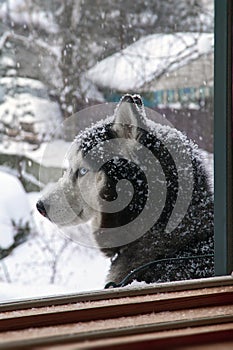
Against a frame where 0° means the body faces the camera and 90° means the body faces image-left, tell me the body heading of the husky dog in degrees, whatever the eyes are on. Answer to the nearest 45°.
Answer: approximately 90°
